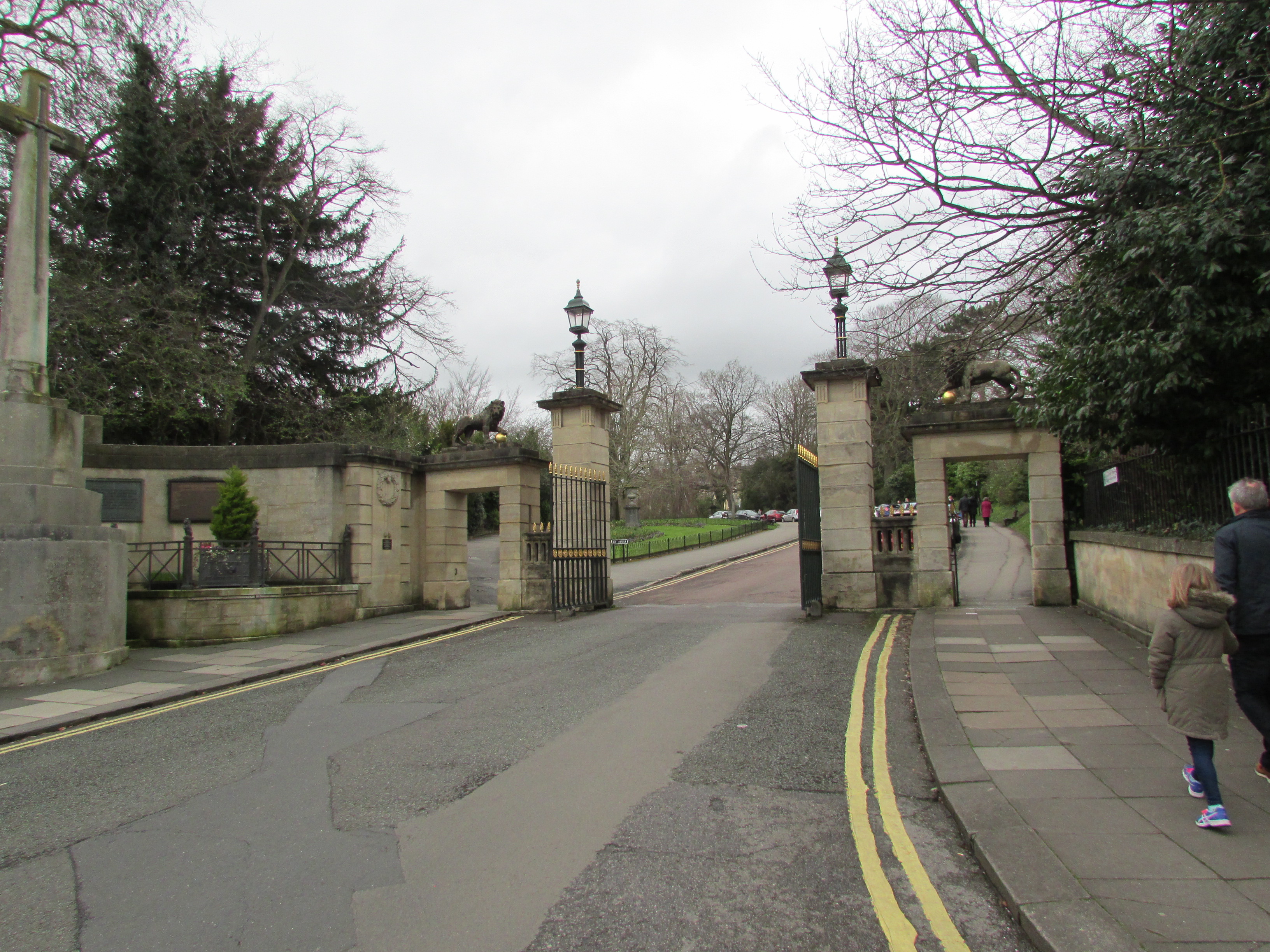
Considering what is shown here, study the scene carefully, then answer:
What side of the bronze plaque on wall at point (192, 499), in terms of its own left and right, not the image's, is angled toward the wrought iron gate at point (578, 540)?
left

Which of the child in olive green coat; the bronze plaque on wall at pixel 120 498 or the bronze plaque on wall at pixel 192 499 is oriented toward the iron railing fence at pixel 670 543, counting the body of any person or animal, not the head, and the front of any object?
the child in olive green coat

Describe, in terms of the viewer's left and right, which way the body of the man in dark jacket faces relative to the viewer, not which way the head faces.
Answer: facing away from the viewer and to the left of the viewer

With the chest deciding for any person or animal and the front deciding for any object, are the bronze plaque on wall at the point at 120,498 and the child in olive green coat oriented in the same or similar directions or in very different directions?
very different directions

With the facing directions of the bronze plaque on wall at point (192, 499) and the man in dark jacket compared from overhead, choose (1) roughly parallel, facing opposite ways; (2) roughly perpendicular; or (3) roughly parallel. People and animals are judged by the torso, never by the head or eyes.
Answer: roughly parallel, facing opposite ways

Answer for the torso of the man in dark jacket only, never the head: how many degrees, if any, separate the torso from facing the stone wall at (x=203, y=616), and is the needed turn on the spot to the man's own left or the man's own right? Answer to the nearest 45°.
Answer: approximately 45° to the man's own left

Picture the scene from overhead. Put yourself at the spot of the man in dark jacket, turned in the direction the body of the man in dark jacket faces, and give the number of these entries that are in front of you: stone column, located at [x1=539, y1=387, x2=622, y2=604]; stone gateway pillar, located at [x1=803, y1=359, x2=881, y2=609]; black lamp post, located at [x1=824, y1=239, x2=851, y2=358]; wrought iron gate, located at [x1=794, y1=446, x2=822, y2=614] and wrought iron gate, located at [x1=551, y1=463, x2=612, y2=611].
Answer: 5

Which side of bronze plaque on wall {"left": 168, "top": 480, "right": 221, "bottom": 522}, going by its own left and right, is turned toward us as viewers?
front

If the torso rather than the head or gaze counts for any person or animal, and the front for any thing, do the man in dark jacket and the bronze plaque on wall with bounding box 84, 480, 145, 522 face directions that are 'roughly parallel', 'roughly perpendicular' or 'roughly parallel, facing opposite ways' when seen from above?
roughly parallel, facing opposite ways

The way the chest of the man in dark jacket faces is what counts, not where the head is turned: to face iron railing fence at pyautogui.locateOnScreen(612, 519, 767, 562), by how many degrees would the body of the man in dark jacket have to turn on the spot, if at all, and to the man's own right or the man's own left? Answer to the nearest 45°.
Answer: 0° — they already face it

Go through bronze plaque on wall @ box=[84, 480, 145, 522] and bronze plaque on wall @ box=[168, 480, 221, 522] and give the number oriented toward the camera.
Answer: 2

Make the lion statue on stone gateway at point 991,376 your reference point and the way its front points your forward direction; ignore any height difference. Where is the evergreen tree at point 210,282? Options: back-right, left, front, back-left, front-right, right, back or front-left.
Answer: front

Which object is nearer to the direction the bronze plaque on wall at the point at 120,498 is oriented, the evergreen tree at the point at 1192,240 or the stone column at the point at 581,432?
the evergreen tree

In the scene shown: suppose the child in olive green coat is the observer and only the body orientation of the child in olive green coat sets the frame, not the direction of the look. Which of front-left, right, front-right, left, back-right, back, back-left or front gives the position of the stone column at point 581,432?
front

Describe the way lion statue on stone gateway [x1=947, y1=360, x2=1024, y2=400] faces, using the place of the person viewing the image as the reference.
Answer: facing to the left of the viewer

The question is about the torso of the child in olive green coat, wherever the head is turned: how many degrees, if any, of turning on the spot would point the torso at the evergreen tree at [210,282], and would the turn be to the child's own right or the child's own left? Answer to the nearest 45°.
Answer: approximately 45° to the child's own left

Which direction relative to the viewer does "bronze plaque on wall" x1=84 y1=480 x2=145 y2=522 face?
toward the camera
